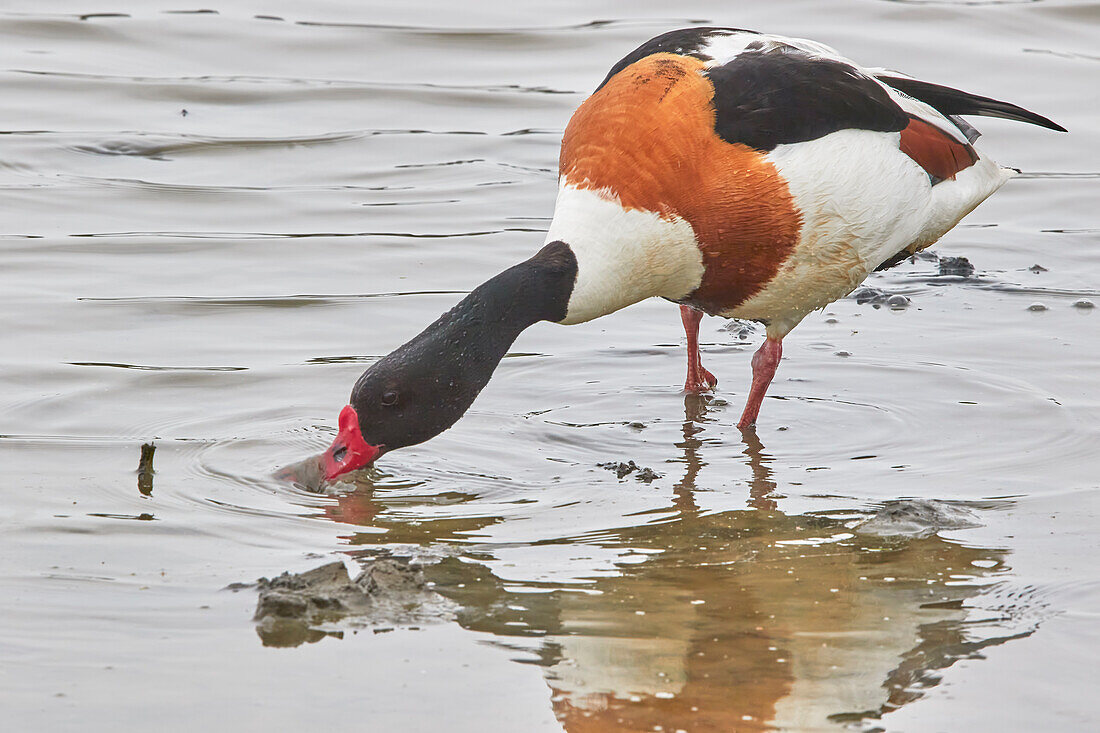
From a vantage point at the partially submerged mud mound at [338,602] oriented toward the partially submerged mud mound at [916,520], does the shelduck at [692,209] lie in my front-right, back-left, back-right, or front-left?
front-left

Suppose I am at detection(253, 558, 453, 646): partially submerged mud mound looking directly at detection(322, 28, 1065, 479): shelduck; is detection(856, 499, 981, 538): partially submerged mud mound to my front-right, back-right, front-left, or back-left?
front-right

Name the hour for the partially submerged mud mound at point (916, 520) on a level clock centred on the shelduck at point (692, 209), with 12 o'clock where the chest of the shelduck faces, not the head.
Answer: The partially submerged mud mound is roughly at 9 o'clock from the shelduck.

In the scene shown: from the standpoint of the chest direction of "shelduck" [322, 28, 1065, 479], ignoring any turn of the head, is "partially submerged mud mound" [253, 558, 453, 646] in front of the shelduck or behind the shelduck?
in front

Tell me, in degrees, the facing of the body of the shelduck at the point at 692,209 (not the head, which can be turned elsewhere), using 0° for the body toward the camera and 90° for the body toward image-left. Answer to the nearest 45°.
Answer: approximately 45°
